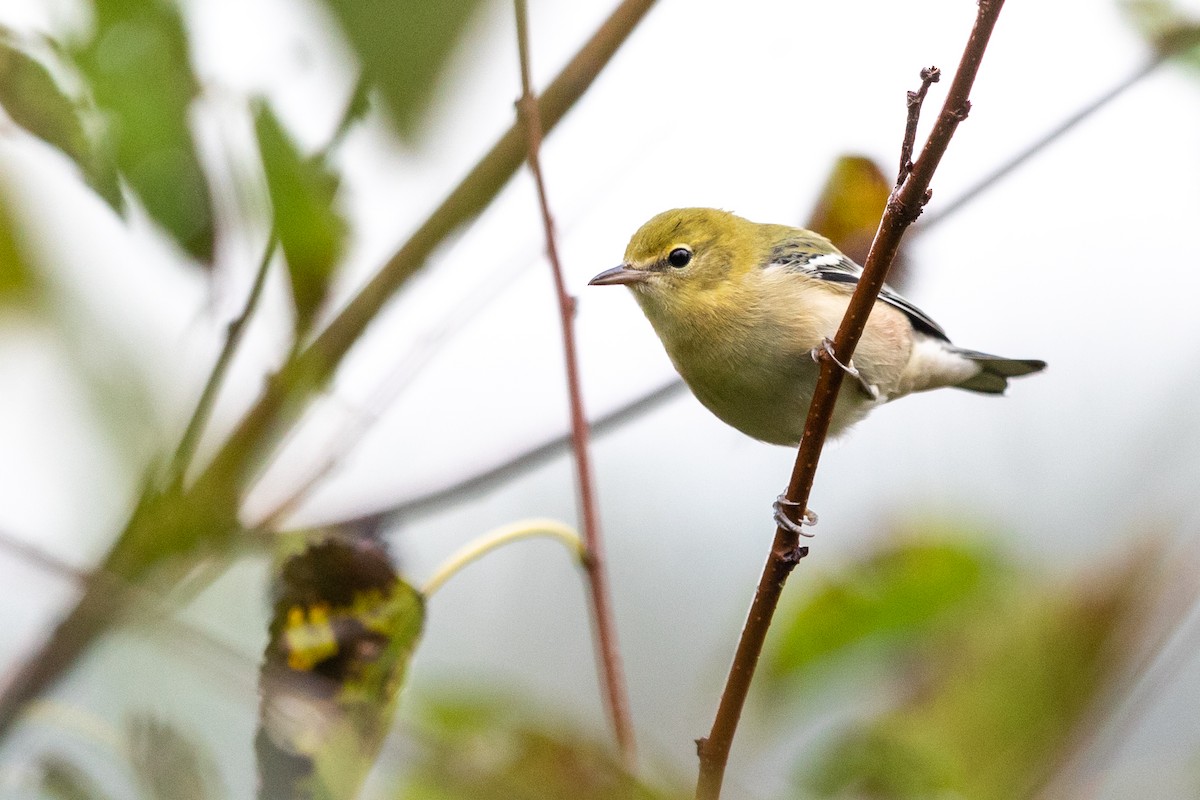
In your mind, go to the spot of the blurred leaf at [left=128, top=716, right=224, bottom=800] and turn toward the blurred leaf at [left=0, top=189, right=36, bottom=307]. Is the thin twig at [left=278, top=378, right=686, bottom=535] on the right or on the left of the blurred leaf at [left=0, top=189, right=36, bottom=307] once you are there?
right

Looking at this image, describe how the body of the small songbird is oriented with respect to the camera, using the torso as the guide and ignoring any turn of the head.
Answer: to the viewer's left

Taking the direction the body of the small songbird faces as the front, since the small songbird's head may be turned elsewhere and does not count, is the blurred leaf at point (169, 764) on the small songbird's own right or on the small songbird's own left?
on the small songbird's own left

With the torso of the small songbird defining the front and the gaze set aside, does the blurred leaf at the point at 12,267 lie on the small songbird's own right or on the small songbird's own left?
on the small songbird's own left
